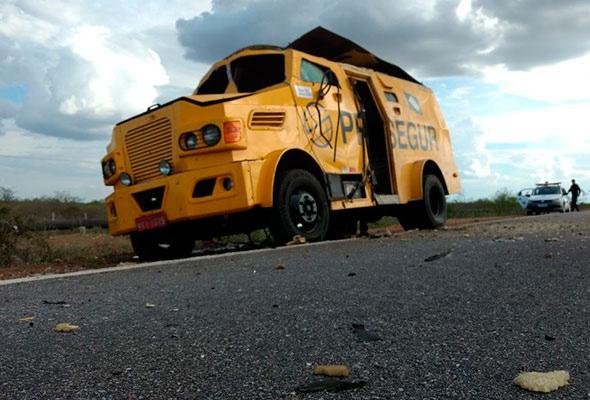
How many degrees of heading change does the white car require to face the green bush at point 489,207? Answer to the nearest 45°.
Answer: approximately 90° to its right

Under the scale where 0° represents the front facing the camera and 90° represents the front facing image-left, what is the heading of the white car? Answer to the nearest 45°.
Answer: approximately 45°

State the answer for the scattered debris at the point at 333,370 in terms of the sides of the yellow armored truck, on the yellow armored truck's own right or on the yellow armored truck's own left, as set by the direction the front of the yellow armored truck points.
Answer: on the yellow armored truck's own left

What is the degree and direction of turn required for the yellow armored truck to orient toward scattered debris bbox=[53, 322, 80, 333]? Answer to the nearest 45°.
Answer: approximately 45° to its left

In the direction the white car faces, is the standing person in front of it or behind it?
behind

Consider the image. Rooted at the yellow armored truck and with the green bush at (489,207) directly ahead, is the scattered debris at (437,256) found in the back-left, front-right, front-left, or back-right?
back-right

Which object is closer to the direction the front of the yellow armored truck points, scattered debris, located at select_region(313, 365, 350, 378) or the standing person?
the scattered debris

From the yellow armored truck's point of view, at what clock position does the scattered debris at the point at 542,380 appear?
The scattered debris is roughly at 10 o'clock from the yellow armored truck.

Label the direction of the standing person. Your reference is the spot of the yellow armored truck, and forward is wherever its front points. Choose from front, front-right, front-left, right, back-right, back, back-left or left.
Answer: back

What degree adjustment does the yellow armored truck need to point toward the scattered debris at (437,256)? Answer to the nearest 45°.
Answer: approximately 90° to its left
